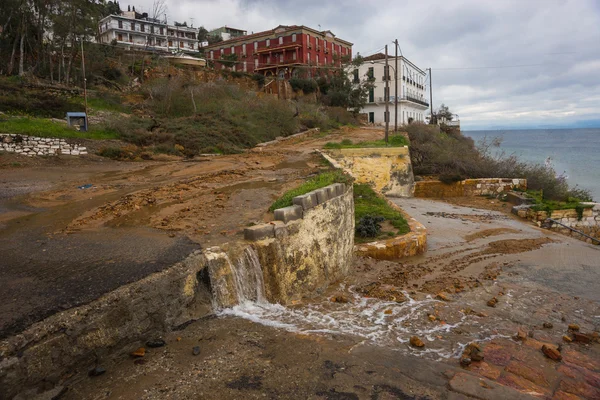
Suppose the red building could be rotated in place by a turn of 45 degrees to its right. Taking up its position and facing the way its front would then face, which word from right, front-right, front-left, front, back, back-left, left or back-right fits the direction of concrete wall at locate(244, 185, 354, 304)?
left

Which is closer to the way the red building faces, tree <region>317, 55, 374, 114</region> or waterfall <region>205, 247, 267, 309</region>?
the waterfall

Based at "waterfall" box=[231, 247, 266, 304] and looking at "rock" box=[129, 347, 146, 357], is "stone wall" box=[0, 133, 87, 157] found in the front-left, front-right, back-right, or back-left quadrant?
back-right

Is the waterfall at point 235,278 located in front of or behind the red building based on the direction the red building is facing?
in front

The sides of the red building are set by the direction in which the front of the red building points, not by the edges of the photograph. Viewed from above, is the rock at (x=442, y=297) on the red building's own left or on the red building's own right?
on the red building's own left

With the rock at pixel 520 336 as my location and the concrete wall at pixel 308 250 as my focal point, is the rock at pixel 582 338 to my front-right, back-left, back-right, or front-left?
back-right
